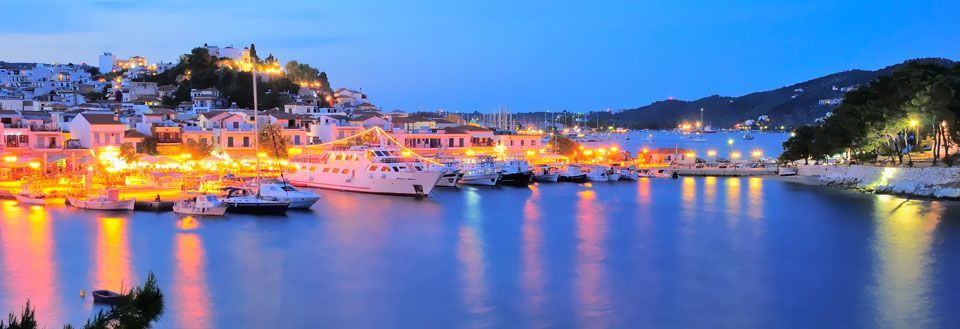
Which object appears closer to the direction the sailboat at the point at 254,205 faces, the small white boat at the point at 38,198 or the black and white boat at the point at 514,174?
the black and white boat

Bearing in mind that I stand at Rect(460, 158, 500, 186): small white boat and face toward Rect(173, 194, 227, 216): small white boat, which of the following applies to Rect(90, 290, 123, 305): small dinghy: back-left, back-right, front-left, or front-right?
front-left

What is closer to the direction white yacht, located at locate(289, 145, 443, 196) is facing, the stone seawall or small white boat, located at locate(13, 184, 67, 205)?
the stone seawall

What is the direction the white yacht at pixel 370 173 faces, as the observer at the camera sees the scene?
facing the viewer and to the right of the viewer

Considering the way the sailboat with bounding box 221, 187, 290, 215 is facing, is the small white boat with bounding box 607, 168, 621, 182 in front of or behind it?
in front

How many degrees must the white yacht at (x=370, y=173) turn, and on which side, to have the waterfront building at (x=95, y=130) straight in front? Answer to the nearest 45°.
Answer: approximately 180°

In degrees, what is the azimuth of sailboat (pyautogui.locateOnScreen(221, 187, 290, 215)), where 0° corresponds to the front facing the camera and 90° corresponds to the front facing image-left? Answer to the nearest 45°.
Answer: approximately 270°

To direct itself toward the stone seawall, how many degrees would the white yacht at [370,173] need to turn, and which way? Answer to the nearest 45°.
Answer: approximately 45° to its left
